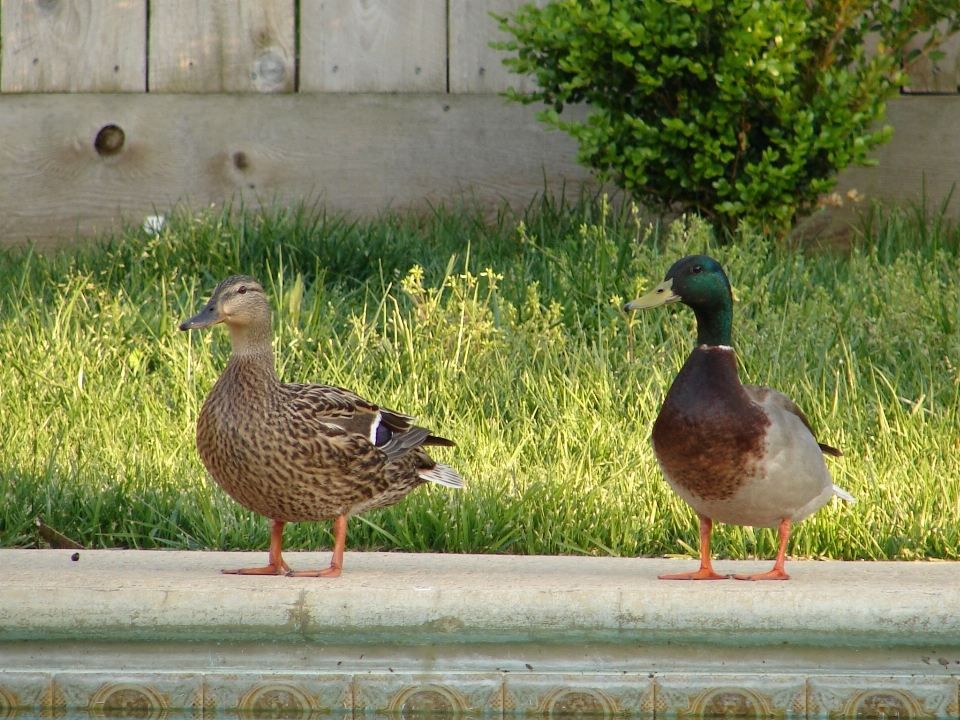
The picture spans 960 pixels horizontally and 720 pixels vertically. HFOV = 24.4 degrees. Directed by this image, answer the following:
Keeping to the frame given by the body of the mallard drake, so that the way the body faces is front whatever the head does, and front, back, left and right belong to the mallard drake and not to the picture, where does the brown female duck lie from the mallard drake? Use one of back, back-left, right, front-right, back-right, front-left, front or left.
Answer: front-right

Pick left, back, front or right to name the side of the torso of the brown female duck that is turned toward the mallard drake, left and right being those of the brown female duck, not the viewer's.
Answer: back

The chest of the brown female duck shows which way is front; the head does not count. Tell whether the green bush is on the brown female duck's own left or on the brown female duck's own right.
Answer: on the brown female duck's own right

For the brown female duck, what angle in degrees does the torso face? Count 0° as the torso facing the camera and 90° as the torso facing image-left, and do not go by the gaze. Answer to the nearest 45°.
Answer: approximately 90°

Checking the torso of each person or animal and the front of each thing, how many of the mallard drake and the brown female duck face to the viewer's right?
0

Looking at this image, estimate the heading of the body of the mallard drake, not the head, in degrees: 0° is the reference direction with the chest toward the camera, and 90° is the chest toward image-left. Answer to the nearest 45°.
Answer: approximately 45°

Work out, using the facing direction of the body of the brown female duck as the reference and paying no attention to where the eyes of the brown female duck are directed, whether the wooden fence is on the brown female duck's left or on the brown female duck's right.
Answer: on the brown female duck's right

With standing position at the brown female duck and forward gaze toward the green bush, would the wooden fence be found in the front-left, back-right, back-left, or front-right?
front-left

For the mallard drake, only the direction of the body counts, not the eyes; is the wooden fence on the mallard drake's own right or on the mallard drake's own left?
on the mallard drake's own right

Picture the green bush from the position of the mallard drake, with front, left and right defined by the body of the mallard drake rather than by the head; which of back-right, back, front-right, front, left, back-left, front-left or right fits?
back-right
